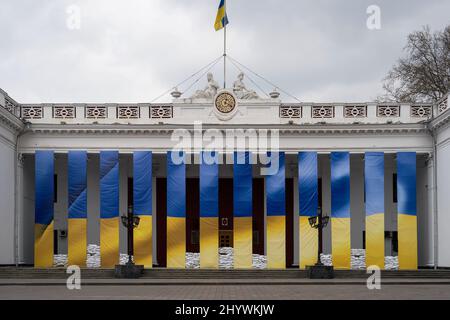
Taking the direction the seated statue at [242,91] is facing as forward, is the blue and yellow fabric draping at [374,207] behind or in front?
in front

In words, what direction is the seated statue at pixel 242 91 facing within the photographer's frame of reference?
facing the viewer and to the right of the viewer

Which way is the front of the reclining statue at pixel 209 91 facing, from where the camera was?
facing the viewer and to the left of the viewer

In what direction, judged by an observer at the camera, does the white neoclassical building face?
facing the viewer

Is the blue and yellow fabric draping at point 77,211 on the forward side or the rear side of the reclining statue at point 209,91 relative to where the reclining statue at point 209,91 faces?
on the forward side

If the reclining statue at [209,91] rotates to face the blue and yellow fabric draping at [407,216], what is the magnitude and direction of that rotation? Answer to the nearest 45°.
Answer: approximately 135° to its left
